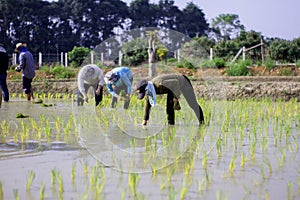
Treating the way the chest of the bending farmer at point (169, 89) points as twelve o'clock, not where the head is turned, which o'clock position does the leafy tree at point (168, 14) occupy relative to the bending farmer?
The leafy tree is roughly at 3 o'clock from the bending farmer.

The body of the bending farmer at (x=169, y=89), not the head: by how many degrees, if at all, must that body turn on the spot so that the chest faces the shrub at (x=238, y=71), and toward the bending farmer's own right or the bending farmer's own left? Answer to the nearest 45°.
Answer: approximately 90° to the bending farmer's own right

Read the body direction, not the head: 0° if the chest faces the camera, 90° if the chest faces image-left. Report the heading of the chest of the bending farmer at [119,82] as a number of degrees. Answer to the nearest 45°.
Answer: approximately 45°

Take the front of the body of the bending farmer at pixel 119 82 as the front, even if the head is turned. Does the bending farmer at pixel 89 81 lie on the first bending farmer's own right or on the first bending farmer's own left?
on the first bending farmer's own right

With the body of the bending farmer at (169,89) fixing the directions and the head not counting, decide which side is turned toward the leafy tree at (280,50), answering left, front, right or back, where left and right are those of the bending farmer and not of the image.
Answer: right

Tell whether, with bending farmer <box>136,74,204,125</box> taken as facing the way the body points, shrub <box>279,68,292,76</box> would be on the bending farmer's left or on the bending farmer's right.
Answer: on the bending farmer's right

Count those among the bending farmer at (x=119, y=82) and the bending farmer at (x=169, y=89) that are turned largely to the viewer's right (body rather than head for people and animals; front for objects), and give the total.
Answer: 0

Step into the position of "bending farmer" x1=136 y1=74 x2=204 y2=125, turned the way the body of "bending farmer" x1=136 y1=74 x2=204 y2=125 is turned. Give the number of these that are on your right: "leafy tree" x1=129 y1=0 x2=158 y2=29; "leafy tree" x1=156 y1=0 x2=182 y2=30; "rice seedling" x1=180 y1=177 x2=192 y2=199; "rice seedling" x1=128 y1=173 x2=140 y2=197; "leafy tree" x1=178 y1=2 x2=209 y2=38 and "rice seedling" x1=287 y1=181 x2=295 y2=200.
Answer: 3

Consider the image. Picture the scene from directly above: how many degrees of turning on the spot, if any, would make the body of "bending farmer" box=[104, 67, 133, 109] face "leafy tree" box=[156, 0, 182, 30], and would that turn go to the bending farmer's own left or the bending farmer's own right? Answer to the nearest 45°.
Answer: approximately 135° to the bending farmer's own right

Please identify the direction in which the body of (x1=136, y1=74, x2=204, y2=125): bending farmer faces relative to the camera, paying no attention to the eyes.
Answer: to the viewer's left

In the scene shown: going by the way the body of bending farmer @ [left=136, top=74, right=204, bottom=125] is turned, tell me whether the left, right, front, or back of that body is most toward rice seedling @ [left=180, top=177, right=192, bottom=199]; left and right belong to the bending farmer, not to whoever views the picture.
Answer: left

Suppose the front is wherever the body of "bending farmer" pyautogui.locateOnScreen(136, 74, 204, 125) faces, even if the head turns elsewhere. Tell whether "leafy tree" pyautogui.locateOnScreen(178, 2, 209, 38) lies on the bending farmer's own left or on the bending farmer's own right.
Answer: on the bending farmer's own right

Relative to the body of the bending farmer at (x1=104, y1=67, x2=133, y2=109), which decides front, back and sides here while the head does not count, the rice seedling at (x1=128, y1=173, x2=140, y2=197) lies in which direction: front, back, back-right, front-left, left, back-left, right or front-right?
front-left
